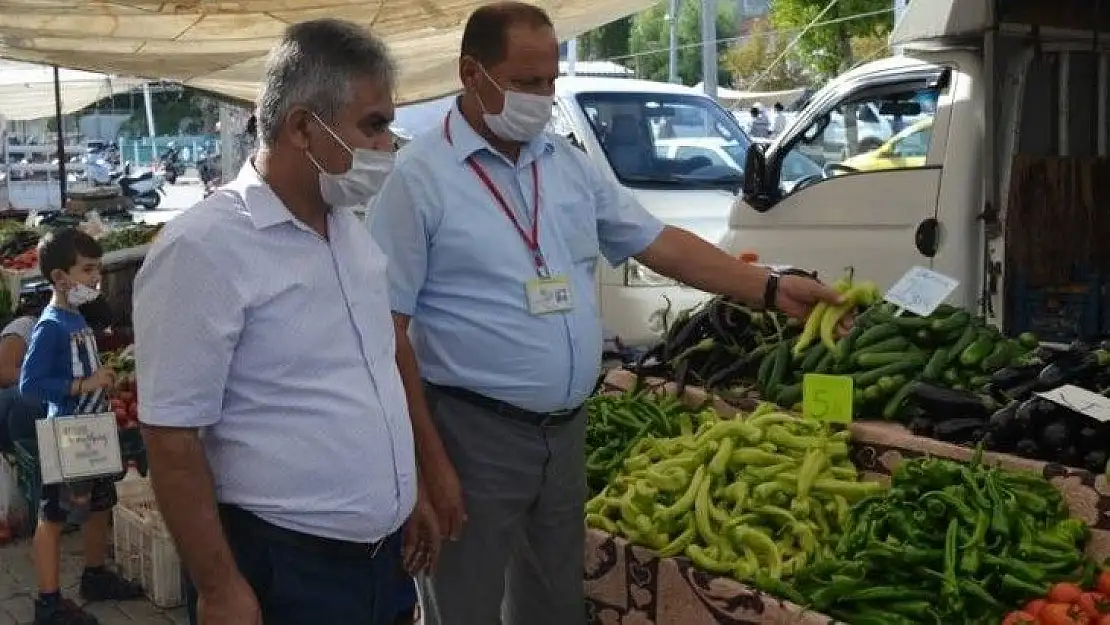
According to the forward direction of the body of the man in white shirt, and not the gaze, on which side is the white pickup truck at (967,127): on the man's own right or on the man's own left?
on the man's own left

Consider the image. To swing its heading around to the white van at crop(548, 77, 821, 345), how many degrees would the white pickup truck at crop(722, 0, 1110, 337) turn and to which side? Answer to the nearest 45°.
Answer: approximately 45° to its right

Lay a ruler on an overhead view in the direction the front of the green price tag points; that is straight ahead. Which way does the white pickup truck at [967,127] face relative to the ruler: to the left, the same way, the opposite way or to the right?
to the right

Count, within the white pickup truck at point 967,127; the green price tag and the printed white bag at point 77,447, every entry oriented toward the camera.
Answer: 2

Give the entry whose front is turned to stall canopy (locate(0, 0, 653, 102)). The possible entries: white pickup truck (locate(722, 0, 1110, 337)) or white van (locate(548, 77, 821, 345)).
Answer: white pickup truck (locate(722, 0, 1110, 337))

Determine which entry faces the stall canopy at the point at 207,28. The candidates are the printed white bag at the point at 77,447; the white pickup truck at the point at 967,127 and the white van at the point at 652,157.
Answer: the white pickup truck at the point at 967,127

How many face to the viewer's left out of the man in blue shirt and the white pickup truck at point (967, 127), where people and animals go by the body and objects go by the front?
1

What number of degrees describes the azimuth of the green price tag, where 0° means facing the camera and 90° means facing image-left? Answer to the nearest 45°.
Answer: approximately 0°

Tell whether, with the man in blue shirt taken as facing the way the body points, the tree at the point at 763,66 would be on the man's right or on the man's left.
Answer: on the man's left

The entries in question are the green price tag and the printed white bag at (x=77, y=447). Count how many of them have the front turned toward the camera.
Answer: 2
